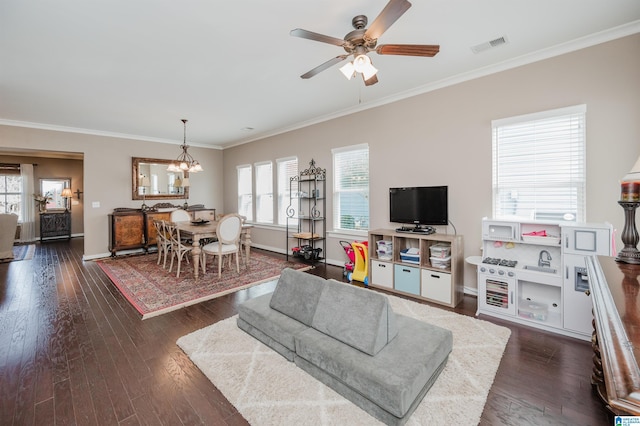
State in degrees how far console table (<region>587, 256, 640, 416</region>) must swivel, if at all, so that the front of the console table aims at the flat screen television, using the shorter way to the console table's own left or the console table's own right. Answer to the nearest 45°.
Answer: approximately 45° to the console table's own right

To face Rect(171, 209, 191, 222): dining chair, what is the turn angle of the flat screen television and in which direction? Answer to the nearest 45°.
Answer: approximately 45° to its right

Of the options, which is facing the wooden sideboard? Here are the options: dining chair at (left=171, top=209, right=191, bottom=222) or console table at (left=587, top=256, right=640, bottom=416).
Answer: the console table

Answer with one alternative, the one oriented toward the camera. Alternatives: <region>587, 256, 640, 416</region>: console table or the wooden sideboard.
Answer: the wooden sideboard

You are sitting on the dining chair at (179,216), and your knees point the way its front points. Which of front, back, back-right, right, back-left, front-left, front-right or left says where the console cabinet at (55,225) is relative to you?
back-right

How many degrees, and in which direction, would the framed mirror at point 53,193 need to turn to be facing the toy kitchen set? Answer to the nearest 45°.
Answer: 0° — it already faces it

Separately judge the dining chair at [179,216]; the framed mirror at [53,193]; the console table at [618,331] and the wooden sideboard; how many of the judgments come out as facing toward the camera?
3

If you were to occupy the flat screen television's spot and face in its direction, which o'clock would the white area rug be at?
The white area rug is roughly at 11 o'clock from the flat screen television.

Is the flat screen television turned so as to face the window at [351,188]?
no

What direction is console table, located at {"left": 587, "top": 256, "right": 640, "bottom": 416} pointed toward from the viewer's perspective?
to the viewer's left

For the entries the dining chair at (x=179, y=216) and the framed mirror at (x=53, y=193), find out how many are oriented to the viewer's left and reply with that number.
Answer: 0

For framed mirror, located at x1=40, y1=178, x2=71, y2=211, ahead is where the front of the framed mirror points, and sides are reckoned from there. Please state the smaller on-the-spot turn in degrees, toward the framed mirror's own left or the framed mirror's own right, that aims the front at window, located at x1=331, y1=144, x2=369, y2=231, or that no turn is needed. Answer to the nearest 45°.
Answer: approximately 45° to the framed mirror's own left

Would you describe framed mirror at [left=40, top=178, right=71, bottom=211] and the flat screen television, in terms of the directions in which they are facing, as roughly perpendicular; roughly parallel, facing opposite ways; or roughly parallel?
roughly perpendicular

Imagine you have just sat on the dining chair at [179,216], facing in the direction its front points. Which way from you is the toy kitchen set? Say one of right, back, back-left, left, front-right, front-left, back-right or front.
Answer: front-left

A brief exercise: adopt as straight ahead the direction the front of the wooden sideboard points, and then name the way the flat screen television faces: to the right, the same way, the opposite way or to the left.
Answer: to the right

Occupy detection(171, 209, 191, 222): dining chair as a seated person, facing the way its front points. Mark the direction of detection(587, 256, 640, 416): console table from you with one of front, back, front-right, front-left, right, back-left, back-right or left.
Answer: front

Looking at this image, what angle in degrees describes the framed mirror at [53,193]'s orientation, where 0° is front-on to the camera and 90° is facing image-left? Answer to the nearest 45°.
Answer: approximately 0°

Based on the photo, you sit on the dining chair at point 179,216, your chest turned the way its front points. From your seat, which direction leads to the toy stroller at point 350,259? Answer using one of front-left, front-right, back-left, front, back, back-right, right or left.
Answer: front-left

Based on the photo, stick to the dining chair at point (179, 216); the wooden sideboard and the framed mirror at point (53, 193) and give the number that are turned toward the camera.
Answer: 3

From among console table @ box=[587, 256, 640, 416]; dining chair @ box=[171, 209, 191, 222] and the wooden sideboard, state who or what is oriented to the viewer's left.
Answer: the console table
